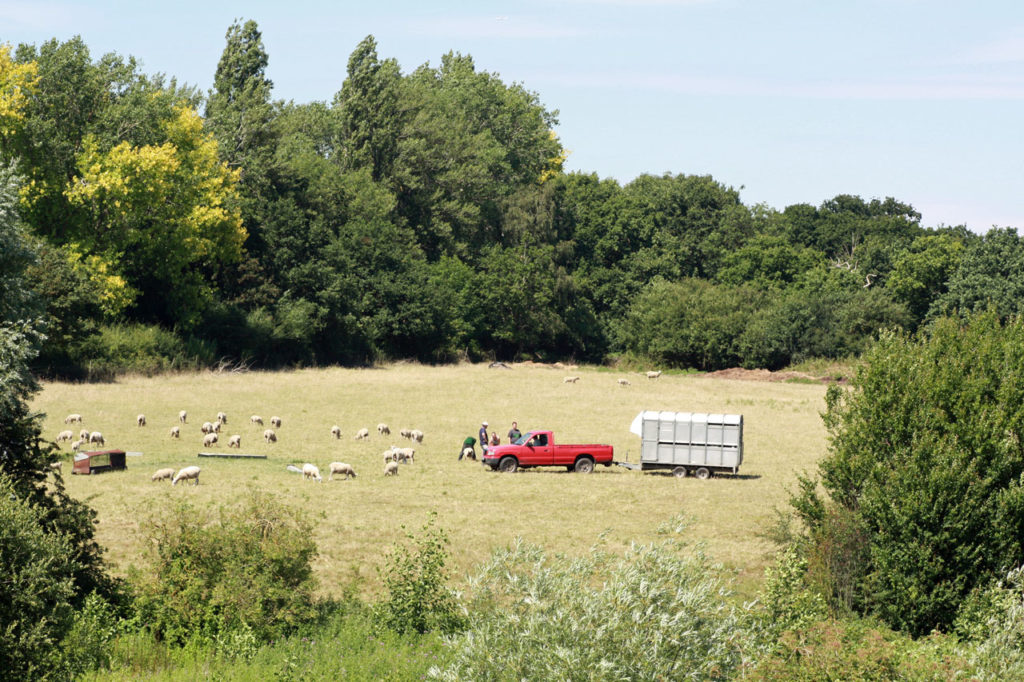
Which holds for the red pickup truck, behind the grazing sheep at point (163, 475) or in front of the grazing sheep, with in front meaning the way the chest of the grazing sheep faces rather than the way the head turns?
behind

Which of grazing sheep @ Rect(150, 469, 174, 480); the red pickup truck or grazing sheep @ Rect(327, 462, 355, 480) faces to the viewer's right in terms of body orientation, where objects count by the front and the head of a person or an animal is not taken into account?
grazing sheep @ Rect(327, 462, 355, 480)

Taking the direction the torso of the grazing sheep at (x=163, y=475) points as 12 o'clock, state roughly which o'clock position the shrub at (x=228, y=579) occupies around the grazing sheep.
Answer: The shrub is roughly at 9 o'clock from the grazing sheep.

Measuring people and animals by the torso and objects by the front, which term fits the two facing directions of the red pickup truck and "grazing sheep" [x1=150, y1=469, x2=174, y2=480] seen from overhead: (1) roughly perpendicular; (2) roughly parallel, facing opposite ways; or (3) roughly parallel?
roughly parallel

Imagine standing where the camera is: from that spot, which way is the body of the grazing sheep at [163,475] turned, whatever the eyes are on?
to the viewer's left

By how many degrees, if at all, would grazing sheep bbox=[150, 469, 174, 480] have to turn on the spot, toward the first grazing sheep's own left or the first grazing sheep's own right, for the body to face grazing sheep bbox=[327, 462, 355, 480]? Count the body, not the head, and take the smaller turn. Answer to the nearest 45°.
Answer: approximately 180°

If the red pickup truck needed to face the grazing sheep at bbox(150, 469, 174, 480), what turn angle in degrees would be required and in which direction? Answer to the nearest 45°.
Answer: approximately 45° to its left

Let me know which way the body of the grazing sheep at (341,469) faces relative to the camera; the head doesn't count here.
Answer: to the viewer's right

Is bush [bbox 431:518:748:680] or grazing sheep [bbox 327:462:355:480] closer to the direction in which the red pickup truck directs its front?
the grazing sheep

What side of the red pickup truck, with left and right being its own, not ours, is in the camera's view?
left

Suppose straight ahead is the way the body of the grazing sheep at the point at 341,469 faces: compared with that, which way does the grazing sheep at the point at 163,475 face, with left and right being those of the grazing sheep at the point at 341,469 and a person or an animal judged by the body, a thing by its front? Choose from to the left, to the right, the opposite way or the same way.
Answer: the opposite way

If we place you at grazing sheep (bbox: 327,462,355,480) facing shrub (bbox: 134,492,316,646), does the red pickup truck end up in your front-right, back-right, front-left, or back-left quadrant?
back-left
